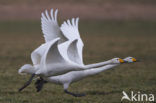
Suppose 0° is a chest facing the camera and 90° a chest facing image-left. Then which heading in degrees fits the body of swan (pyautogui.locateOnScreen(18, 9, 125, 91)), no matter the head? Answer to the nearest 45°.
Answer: approximately 270°
